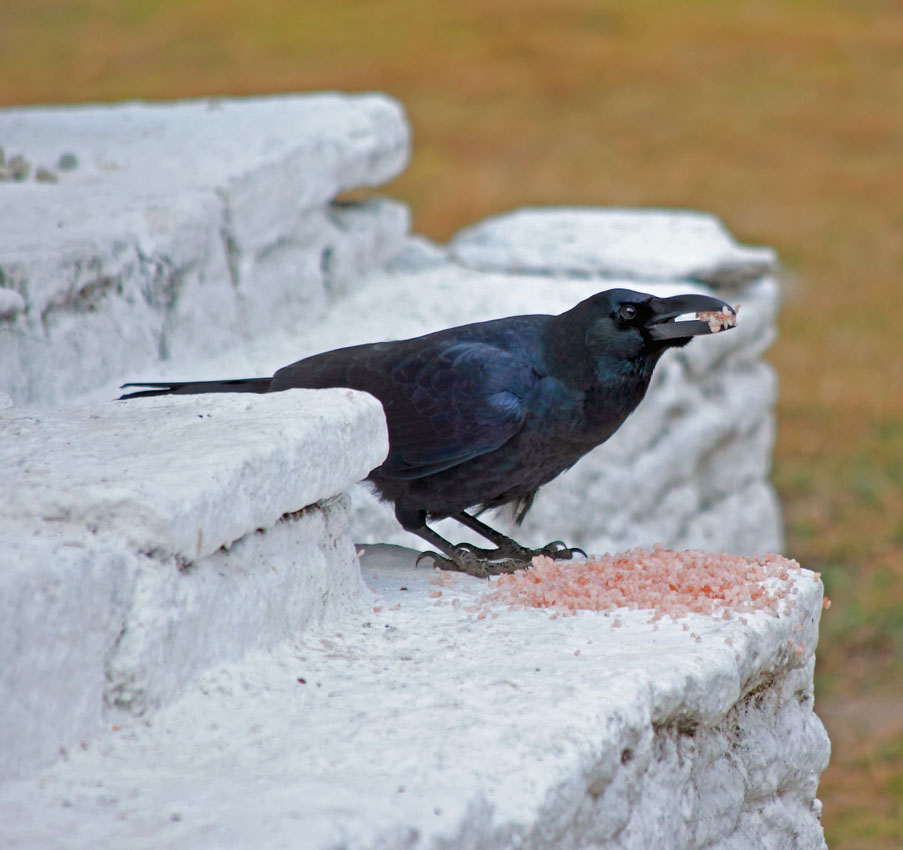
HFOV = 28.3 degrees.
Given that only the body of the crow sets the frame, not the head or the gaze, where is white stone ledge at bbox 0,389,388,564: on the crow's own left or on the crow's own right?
on the crow's own right

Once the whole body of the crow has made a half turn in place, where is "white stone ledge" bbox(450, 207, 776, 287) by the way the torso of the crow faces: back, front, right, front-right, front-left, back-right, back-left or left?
right

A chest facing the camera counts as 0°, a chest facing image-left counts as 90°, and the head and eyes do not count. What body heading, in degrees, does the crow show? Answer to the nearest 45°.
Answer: approximately 270°

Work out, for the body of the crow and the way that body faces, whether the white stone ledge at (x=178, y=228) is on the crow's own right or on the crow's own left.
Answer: on the crow's own left

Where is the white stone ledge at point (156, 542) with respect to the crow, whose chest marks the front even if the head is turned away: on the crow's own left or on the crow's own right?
on the crow's own right
